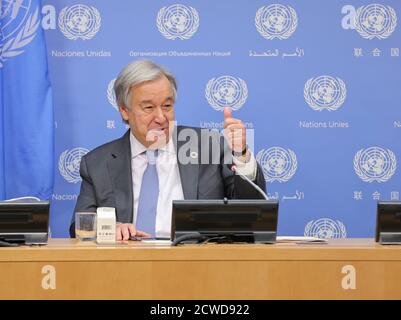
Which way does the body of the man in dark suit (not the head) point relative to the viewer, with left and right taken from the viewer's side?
facing the viewer

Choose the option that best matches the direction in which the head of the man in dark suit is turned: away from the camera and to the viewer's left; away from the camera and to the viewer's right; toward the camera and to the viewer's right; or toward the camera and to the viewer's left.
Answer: toward the camera and to the viewer's right

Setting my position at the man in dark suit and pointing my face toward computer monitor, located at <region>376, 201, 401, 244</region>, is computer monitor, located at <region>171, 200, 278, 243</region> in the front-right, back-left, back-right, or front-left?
front-right

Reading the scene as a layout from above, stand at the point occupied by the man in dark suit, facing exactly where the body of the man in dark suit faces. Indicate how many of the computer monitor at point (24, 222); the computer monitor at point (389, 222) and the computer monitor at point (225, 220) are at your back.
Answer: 0

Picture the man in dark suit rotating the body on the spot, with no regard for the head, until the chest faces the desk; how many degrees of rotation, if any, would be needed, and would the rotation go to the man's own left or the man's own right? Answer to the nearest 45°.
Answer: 0° — they already face it

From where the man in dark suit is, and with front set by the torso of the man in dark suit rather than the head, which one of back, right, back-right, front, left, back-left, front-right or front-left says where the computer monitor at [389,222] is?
front-left

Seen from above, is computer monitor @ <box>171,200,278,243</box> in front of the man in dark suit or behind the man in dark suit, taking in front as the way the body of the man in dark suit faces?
in front
